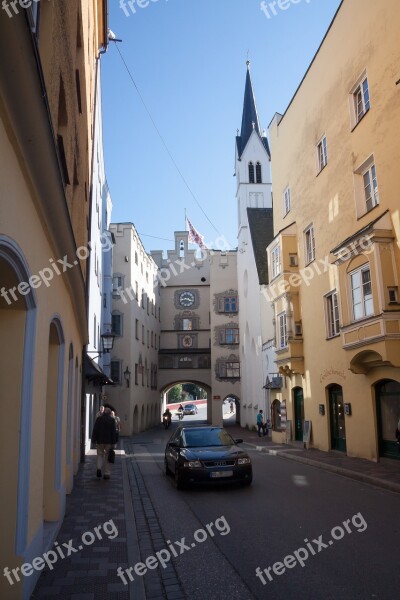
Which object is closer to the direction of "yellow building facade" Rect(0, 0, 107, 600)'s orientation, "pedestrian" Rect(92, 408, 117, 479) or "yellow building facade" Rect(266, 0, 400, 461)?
the yellow building facade

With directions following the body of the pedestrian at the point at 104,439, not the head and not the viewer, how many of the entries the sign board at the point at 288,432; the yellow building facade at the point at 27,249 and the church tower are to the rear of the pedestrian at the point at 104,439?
1

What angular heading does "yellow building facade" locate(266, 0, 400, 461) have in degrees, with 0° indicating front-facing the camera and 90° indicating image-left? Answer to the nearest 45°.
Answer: approximately 45°

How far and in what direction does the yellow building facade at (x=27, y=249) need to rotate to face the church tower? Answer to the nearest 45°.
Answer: approximately 45° to its left

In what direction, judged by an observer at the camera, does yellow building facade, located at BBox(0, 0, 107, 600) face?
facing to the right of the viewer

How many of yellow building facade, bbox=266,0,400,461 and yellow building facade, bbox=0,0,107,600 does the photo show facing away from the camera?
0

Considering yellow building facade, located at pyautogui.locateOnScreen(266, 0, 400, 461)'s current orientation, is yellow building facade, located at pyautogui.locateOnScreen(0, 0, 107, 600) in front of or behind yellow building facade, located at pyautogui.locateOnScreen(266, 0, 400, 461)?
in front

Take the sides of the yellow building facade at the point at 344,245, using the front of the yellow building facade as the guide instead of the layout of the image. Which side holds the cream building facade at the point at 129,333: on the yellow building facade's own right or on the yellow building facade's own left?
on the yellow building facade's own right
